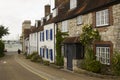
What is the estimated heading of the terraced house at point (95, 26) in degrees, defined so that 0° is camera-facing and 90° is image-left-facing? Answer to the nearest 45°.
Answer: approximately 45°
